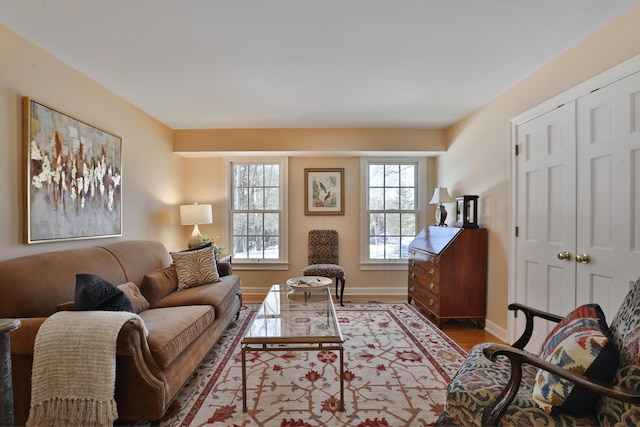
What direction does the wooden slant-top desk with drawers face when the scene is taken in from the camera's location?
facing to the left of the viewer

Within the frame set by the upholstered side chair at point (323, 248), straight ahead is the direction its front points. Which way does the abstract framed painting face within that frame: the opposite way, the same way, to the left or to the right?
to the left

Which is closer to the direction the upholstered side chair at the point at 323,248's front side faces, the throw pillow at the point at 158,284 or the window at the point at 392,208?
the throw pillow

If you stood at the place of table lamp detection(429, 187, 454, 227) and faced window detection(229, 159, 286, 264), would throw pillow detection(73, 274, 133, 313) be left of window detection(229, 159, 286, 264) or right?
left

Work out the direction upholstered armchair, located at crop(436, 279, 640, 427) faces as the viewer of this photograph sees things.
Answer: facing to the left of the viewer
